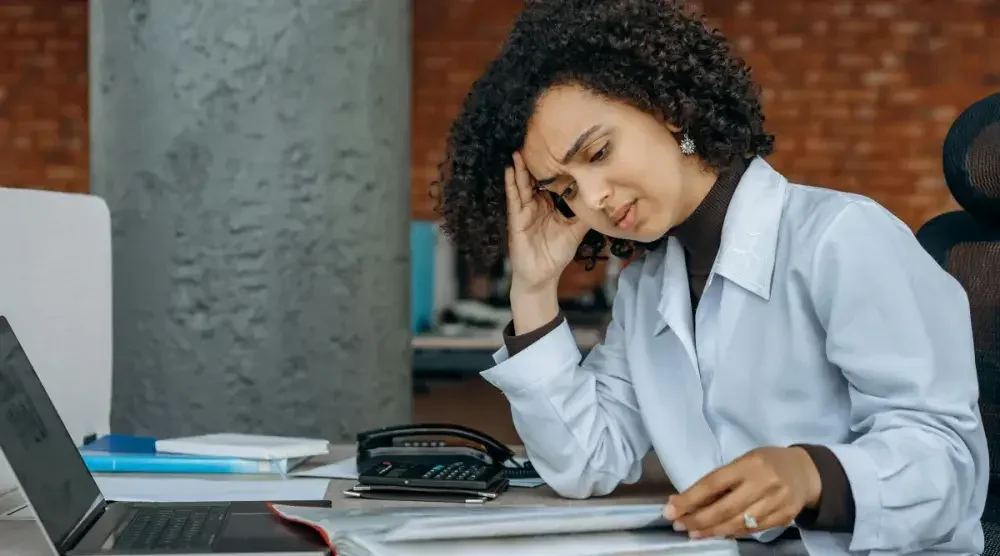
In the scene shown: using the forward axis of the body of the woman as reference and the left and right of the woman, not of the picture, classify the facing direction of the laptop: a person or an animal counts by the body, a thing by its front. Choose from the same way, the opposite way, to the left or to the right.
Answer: the opposite way

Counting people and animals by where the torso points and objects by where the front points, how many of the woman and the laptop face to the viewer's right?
1

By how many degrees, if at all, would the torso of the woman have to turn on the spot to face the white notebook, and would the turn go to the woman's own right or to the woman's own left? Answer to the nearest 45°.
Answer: approximately 45° to the woman's own right

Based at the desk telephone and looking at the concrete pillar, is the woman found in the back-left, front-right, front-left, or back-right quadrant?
back-right

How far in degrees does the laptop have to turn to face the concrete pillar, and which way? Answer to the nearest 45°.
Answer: approximately 90° to its left

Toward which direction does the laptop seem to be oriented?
to the viewer's right

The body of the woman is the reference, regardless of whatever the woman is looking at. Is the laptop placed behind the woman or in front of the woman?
in front
